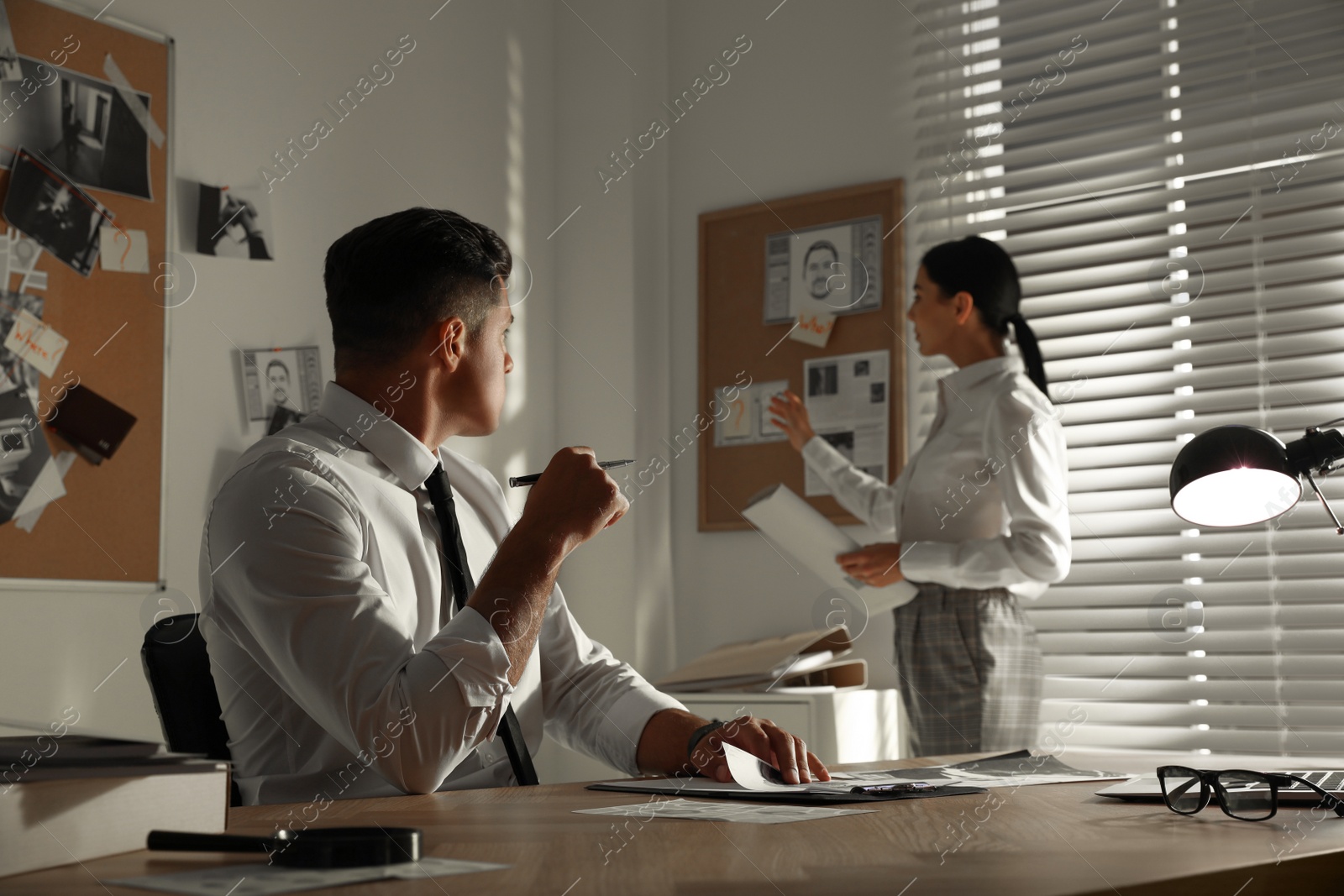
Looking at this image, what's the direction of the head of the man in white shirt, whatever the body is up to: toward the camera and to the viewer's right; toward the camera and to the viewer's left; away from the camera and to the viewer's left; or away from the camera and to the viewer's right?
away from the camera and to the viewer's right

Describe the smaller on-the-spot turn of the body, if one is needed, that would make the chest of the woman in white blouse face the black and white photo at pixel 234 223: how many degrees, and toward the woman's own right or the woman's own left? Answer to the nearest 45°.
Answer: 0° — they already face it

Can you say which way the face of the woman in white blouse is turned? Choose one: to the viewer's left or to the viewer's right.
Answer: to the viewer's left

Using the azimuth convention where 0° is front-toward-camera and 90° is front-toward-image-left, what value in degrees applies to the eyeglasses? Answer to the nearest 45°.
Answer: approximately 45°

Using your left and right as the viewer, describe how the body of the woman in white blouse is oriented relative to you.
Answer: facing to the left of the viewer

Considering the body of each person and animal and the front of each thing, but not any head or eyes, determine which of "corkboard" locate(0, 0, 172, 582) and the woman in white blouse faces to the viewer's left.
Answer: the woman in white blouse

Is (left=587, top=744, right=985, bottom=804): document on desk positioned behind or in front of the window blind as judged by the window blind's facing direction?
in front

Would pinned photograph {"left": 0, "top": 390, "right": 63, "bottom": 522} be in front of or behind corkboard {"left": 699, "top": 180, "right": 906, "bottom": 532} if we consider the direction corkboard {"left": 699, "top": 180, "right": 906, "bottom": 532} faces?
in front

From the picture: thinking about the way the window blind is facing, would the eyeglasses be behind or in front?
in front

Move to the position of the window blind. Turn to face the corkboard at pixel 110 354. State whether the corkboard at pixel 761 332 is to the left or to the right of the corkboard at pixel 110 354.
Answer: right

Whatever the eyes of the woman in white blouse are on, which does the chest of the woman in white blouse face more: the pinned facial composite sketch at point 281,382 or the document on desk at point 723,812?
the pinned facial composite sketch

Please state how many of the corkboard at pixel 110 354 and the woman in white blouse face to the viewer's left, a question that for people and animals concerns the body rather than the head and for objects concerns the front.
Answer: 1

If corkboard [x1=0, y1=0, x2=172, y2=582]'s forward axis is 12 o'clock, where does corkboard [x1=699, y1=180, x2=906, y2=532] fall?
corkboard [x1=699, y1=180, x2=906, y2=532] is roughly at 10 o'clock from corkboard [x1=0, y1=0, x2=172, y2=582].

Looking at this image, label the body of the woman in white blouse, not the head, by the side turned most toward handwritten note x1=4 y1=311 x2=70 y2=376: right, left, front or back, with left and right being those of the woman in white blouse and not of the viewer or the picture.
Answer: front

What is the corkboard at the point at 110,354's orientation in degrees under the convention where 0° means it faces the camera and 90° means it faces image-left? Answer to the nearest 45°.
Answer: approximately 315°
